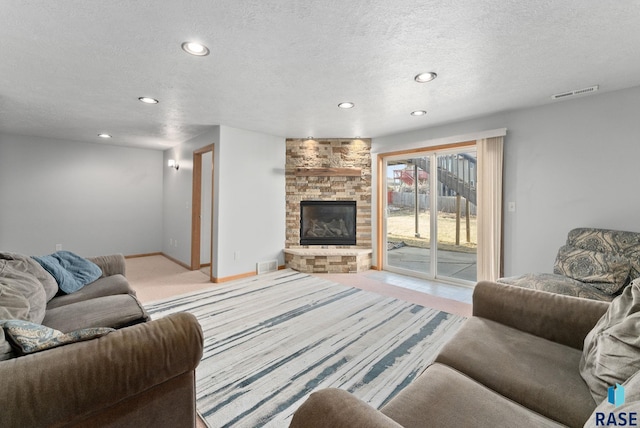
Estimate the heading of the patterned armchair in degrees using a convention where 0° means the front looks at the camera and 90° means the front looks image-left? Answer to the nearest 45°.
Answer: approximately 45°

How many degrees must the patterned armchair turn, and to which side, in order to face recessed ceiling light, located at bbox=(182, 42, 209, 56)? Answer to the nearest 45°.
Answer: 0° — it already faces it

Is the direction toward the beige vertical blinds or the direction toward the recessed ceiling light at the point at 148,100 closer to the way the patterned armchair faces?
the recessed ceiling light

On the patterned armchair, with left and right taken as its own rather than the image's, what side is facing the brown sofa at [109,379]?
front

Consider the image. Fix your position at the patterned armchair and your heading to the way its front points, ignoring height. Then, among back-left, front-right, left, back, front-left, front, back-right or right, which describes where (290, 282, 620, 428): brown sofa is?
front-left

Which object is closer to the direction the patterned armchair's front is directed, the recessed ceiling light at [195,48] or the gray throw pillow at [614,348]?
the recessed ceiling light

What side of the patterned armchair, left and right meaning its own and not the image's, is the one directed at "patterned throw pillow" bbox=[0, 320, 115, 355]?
front

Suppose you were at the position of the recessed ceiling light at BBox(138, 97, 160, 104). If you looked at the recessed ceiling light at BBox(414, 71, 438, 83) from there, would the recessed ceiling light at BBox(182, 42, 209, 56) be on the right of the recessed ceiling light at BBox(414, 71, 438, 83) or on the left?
right

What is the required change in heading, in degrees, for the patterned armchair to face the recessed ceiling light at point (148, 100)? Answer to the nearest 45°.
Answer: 0° — it already faces it

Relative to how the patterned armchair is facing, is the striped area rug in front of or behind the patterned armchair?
in front
